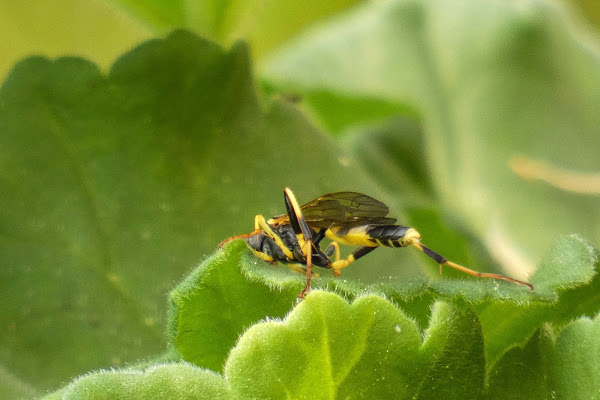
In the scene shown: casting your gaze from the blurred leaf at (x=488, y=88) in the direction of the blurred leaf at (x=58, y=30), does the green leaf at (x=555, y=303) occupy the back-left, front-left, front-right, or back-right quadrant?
back-left

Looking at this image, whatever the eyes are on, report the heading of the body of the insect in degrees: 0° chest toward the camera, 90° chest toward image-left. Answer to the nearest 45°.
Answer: approximately 90°

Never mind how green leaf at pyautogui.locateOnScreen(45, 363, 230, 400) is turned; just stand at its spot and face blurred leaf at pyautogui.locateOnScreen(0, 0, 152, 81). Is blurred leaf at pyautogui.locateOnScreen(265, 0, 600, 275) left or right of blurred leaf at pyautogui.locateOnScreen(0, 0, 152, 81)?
right

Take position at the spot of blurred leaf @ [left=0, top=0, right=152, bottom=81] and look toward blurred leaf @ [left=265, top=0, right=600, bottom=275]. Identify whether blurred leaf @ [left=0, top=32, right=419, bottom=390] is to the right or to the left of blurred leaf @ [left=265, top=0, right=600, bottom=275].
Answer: right
